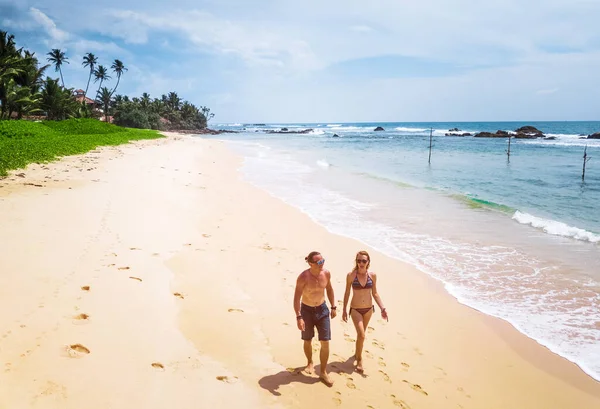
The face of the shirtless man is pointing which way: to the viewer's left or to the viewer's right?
to the viewer's right

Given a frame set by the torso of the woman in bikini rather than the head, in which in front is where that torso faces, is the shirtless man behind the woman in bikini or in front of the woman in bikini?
in front

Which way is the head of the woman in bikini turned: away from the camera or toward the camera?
toward the camera

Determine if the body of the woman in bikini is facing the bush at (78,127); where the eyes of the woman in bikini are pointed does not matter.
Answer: no

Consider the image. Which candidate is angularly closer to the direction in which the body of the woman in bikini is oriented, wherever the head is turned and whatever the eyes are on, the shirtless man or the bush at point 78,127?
the shirtless man

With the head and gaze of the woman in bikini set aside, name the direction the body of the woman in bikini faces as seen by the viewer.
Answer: toward the camera
